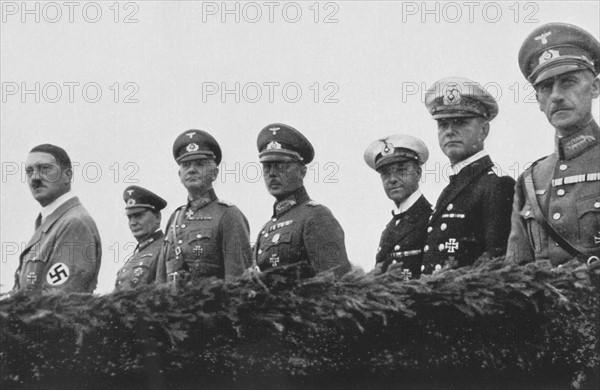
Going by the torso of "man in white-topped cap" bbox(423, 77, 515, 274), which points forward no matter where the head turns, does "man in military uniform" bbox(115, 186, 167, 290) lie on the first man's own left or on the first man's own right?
on the first man's own right

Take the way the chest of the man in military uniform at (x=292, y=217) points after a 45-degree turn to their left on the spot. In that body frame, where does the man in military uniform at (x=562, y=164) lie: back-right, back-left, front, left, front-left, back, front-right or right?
front-left

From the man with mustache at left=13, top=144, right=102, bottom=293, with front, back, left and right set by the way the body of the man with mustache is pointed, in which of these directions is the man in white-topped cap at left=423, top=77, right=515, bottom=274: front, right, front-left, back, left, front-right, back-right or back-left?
left

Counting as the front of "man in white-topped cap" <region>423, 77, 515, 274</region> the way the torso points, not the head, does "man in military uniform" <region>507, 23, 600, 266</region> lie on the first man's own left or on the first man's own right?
on the first man's own left

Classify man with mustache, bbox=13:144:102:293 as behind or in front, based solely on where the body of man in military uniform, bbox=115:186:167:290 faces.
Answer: in front

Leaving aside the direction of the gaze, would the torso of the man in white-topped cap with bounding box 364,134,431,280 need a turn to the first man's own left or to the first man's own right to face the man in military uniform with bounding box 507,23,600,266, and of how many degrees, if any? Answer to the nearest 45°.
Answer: approximately 90° to the first man's own left

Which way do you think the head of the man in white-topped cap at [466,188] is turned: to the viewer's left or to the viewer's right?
to the viewer's left

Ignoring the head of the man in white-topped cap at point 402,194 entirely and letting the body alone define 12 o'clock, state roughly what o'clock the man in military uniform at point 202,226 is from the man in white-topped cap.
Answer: The man in military uniform is roughly at 2 o'clock from the man in white-topped cap.

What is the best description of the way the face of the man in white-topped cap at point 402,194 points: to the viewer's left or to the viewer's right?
to the viewer's left

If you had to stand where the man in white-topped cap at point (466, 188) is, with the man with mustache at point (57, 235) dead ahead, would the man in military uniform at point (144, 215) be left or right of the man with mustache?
right
